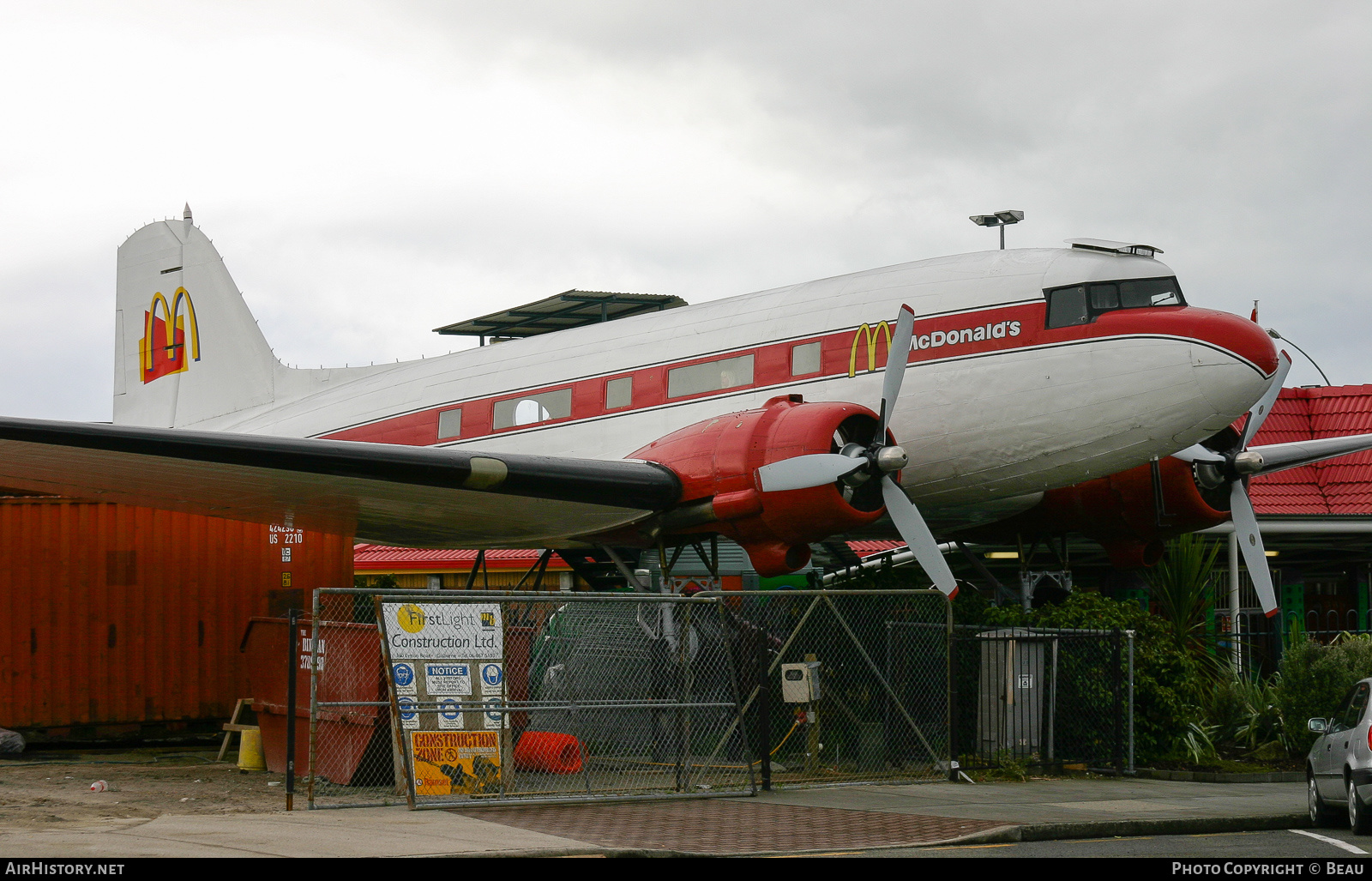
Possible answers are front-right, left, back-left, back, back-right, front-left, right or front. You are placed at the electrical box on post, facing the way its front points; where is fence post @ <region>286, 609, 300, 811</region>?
front-right

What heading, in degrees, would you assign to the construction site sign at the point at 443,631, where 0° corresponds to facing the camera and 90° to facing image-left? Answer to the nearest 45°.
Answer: approximately 0°

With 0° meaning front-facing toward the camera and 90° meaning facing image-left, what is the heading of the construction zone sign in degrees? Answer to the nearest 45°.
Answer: approximately 0°

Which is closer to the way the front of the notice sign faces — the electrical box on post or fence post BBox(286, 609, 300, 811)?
the fence post

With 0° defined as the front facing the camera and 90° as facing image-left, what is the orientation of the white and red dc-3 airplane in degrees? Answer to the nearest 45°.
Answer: approximately 315°

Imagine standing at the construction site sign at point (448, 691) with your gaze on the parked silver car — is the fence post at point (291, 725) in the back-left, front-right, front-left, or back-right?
back-right
